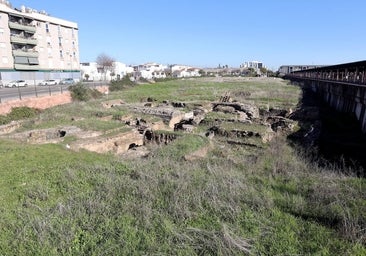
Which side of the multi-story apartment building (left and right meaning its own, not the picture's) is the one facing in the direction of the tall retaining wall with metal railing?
front

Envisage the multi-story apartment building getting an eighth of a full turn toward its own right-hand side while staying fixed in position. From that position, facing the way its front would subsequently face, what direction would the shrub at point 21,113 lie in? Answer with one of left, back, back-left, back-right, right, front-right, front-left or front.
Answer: front

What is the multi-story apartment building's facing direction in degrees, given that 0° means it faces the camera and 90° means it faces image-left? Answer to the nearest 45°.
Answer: approximately 315°

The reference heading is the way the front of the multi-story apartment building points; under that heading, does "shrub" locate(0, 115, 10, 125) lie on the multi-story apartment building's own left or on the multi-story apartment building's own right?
on the multi-story apartment building's own right

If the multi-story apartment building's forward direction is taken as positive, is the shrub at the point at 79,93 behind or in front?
in front
